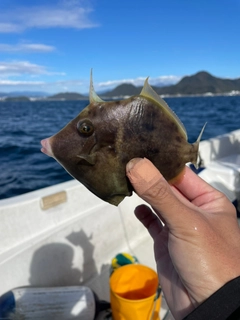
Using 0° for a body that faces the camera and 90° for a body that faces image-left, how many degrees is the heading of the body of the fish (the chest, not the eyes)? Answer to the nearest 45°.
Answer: approximately 90°
